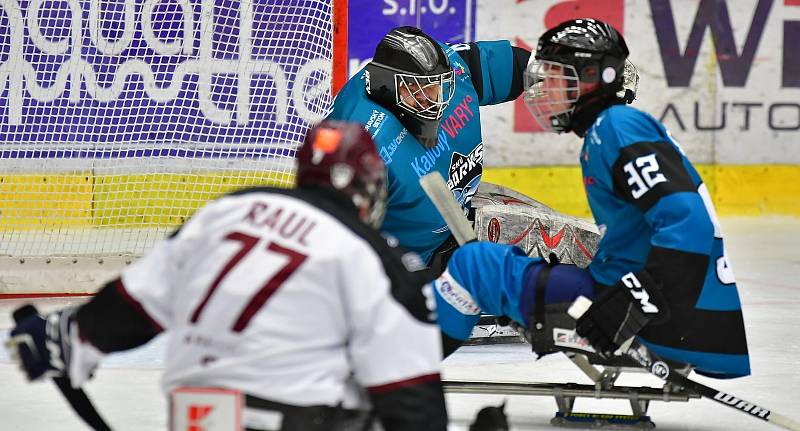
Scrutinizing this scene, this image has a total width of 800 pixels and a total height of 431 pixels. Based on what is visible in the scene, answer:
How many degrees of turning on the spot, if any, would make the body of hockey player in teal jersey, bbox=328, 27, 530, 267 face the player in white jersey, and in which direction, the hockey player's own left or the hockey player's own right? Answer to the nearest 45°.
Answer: approximately 45° to the hockey player's own right

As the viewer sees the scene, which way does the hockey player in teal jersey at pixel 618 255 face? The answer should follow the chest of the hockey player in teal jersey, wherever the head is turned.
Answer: to the viewer's left

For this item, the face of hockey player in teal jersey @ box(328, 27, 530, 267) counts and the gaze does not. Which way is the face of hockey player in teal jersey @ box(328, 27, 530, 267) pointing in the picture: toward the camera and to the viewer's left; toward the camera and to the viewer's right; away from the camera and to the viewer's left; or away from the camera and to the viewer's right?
toward the camera and to the viewer's right

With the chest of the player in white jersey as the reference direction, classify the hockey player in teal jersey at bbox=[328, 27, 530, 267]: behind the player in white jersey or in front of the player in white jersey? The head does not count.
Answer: in front

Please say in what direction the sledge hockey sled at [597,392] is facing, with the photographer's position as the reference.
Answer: facing to the left of the viewer

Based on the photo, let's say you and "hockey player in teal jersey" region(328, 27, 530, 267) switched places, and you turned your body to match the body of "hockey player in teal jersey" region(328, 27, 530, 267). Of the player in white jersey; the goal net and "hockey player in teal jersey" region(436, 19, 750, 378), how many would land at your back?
1

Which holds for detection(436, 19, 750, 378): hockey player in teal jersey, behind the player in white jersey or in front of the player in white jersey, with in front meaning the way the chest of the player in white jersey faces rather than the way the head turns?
in front

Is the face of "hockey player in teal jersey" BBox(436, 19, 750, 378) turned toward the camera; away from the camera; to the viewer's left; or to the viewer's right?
to the viewer's left
